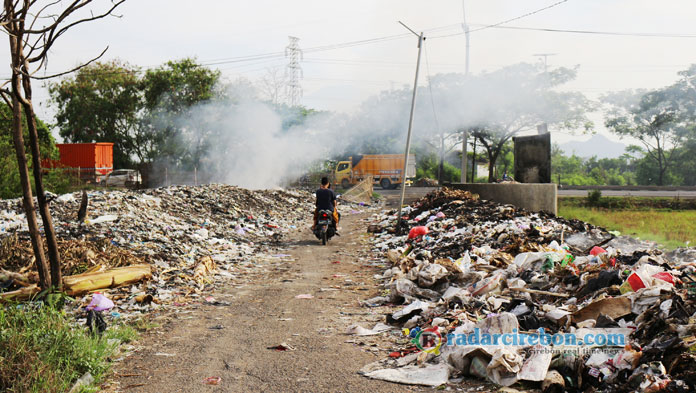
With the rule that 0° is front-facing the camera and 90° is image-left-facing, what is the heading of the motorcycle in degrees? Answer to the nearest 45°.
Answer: approximately 180°

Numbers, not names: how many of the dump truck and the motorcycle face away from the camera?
1

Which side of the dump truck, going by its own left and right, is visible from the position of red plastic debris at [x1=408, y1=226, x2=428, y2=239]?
left

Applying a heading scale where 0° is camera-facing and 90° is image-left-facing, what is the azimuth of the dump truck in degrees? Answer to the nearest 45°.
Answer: approximately 90°

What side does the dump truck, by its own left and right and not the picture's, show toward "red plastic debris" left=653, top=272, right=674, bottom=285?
left

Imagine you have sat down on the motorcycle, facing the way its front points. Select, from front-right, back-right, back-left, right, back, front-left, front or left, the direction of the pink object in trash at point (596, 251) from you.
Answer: back-right

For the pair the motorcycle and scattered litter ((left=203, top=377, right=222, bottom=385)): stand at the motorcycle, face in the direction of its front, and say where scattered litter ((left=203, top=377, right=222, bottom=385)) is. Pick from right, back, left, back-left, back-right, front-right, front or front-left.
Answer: back

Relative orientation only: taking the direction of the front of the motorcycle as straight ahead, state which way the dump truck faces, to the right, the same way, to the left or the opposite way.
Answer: to the left

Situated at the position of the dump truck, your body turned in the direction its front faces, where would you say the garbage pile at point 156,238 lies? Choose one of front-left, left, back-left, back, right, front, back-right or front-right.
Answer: left

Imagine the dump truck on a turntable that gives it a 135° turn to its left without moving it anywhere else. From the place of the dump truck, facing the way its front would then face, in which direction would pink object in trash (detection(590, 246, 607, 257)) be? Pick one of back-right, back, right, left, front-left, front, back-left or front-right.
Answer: front-right

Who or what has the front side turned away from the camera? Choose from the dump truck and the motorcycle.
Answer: the motorcycle
